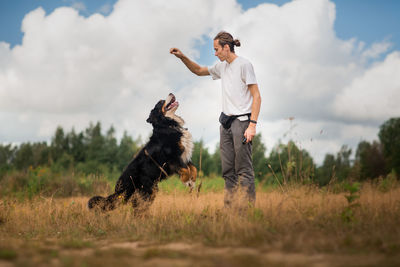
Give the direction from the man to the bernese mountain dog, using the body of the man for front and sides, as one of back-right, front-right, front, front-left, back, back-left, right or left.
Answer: front

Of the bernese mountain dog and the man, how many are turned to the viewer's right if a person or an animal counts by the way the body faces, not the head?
1

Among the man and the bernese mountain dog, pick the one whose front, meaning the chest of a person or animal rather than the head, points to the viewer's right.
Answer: the bernese mountain dog

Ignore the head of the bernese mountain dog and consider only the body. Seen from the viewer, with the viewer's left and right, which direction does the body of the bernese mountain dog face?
facing to the right of the viewer

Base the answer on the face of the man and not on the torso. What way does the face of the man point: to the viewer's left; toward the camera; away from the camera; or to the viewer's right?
to the viewer's left
